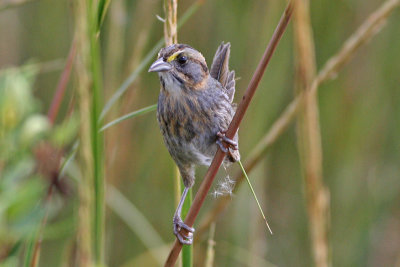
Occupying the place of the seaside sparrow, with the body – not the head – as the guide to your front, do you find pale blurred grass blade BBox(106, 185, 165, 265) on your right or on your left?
on your right

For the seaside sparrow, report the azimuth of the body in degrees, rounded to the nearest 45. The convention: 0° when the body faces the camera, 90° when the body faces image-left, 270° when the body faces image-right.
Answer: approximately 45°

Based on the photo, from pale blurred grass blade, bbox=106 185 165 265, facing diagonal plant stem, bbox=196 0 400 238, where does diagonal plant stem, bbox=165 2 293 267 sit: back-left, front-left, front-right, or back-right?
front-right

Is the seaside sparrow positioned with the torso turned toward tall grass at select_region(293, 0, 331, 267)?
no

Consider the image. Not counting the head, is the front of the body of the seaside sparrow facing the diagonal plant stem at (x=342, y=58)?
no
